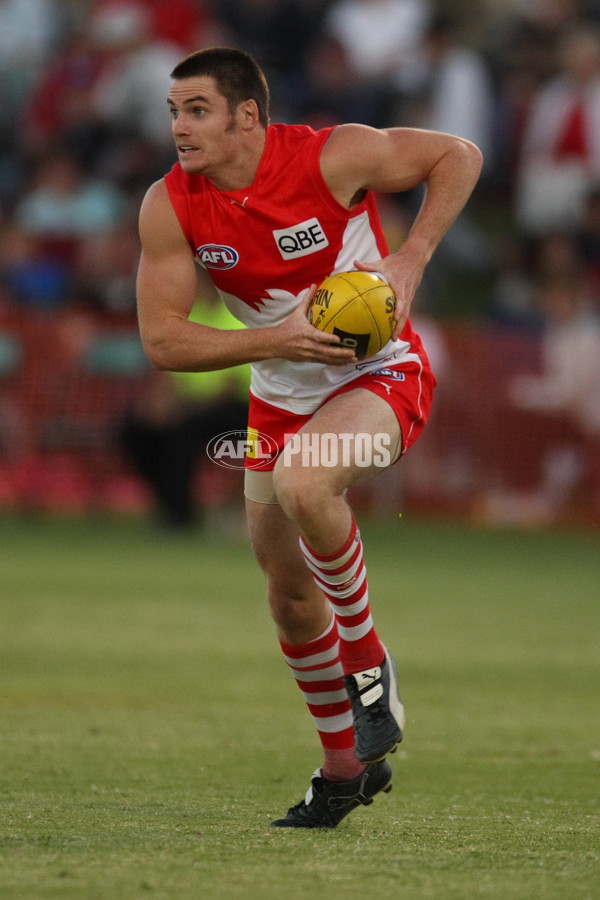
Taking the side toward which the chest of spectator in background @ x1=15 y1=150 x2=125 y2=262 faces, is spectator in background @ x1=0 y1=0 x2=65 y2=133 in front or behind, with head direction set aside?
behind

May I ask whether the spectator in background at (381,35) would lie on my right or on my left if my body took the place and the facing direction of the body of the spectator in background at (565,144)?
on my right

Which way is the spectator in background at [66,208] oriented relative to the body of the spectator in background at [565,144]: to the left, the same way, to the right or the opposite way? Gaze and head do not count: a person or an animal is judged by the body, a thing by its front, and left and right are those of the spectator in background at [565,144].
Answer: the same way

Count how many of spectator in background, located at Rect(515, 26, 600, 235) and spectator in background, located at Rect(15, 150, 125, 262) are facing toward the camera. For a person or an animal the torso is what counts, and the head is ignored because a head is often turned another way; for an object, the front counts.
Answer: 2

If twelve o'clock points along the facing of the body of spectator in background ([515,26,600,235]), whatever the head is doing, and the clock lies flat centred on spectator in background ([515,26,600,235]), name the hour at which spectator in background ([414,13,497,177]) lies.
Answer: spectator in background ([414,13,497,177]) is roughly at 3 o'clock from spectator in background ([515,26,600,235]).

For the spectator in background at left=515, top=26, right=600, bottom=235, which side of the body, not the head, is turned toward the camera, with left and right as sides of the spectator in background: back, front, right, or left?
front

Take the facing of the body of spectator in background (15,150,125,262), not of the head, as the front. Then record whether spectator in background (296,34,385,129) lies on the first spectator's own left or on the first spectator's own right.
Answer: on the first spectator's own left

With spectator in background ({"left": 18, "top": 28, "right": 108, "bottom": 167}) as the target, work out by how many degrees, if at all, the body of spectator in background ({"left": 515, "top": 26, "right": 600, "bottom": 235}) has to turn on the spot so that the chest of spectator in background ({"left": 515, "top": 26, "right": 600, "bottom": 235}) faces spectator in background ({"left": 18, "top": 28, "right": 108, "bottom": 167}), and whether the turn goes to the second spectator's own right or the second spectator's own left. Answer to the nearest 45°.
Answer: approximately 90° to the second spectator's own right

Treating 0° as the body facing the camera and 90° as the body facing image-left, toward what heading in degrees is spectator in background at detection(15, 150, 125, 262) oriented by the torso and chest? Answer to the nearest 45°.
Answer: approximately 0°

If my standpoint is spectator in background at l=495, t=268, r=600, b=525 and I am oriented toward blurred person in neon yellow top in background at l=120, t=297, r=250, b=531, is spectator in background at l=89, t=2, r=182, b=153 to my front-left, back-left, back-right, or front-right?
front-right

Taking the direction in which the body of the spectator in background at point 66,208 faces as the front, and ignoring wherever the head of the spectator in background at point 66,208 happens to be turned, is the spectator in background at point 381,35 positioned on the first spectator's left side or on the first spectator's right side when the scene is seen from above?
on the first spectator's left side

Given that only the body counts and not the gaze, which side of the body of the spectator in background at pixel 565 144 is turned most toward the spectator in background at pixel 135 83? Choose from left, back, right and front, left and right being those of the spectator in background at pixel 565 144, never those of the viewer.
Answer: right

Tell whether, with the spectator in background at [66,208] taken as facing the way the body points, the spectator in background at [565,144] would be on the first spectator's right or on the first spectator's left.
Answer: on the first spectator's left

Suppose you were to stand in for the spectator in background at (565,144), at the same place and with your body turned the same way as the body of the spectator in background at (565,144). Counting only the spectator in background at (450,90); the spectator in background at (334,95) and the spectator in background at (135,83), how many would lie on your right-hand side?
3
